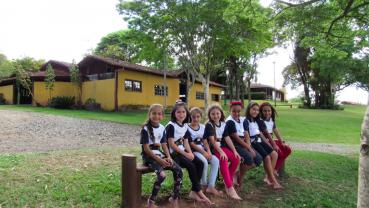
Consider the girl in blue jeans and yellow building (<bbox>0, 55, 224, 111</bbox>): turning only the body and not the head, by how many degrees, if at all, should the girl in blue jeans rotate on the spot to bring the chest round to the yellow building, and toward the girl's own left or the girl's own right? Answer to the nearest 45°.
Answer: approximately 135° to the girl's own left

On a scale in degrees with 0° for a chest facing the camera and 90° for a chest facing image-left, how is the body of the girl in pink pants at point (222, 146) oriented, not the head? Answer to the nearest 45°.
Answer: approximately 315°

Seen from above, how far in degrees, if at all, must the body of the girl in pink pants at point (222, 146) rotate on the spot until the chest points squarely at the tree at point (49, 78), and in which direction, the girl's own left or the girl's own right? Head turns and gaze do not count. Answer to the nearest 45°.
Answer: approximately 180°

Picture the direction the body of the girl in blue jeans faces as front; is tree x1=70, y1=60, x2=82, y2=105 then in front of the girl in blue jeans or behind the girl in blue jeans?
behind

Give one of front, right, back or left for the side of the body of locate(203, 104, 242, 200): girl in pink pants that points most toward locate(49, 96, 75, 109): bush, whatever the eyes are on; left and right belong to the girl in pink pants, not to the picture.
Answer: back

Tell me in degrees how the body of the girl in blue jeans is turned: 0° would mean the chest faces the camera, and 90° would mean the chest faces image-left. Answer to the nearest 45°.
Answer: approximately 315°
